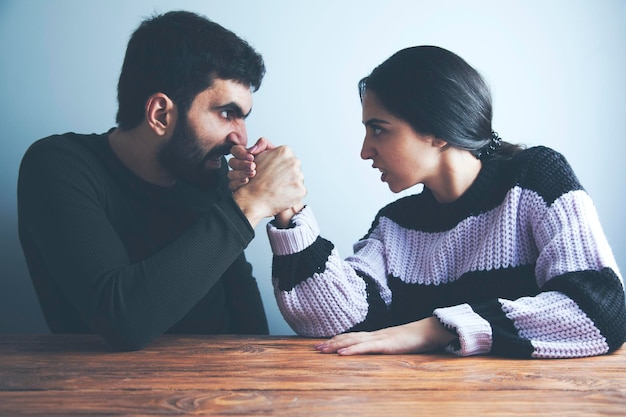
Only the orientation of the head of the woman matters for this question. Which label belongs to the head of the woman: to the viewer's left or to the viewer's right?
to the viewer's left

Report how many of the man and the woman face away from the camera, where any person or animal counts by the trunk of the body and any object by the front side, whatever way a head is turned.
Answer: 0

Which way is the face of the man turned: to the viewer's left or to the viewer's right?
to the viewer's right
